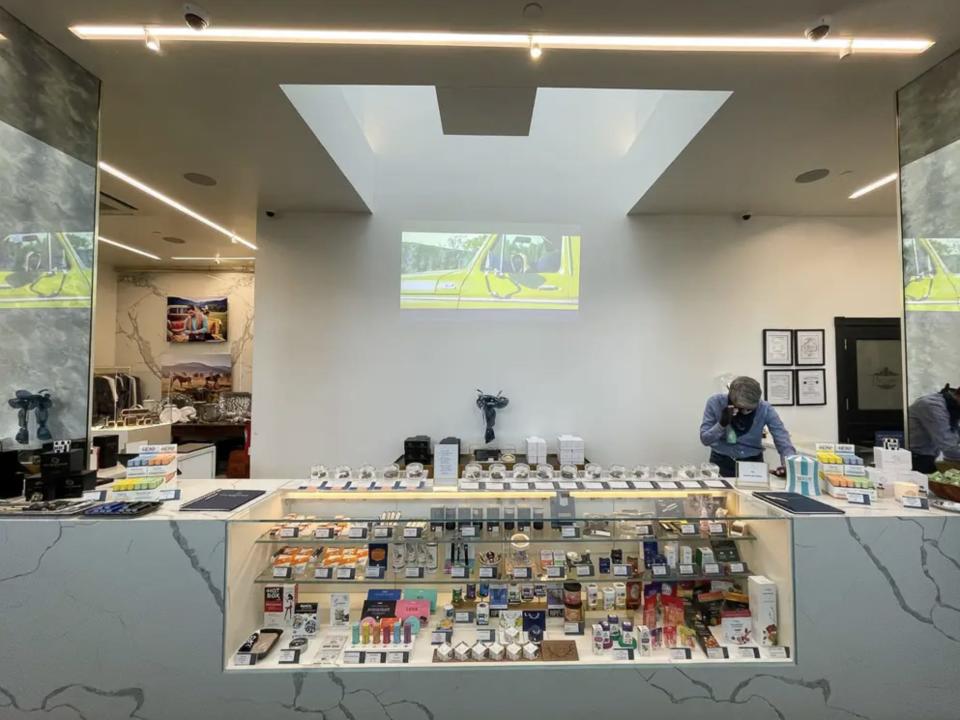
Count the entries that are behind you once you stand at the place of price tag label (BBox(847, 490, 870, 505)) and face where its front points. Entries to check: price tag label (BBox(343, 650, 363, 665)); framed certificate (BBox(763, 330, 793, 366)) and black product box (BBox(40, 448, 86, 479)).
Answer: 1

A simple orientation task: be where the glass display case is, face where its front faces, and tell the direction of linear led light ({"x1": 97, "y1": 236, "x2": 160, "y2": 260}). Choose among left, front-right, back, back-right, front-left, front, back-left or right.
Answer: back-right

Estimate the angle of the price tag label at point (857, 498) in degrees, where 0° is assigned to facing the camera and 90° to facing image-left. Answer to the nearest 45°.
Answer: approximately 0°

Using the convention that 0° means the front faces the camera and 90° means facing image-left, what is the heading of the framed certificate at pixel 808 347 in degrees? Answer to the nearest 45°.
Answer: approximately 0°
